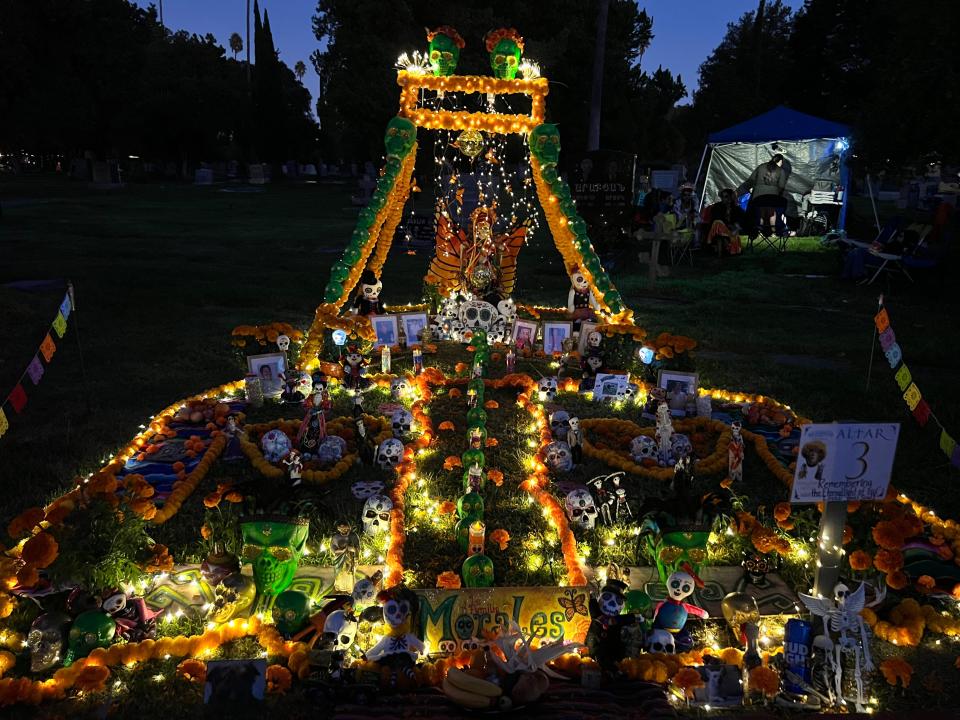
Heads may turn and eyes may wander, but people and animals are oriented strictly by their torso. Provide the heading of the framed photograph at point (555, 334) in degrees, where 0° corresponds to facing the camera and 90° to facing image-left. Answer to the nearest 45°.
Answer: approximately 0°

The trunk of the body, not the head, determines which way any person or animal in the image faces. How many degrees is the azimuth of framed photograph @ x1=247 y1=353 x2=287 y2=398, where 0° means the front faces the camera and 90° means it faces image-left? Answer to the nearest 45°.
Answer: approximately 0°

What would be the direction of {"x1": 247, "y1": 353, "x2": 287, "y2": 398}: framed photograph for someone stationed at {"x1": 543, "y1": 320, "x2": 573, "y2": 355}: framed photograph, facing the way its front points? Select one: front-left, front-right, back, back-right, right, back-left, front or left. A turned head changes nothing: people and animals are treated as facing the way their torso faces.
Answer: front-right

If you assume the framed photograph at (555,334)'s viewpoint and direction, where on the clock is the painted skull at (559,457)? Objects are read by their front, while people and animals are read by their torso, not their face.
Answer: The painted skull is roughly at 12 o'clock from the framed photograph.

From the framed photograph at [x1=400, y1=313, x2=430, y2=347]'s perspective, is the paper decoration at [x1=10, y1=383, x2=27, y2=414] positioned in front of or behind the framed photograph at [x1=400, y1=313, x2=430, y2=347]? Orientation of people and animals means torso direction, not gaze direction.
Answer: in front

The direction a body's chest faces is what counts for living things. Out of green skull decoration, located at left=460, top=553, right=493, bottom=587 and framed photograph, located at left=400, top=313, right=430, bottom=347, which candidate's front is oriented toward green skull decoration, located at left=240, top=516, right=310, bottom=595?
the framed photograph

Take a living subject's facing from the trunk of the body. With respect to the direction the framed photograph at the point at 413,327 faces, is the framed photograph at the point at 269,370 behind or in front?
in front

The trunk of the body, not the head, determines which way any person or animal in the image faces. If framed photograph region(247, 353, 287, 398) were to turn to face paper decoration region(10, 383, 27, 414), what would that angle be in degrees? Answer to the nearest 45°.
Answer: approximately 45° to its right
